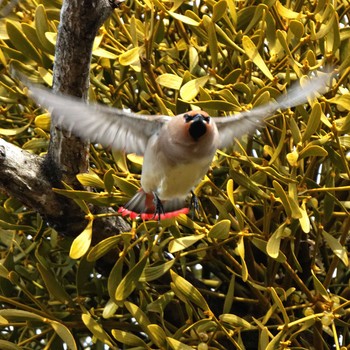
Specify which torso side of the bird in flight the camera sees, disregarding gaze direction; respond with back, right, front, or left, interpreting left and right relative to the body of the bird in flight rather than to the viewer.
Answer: front
